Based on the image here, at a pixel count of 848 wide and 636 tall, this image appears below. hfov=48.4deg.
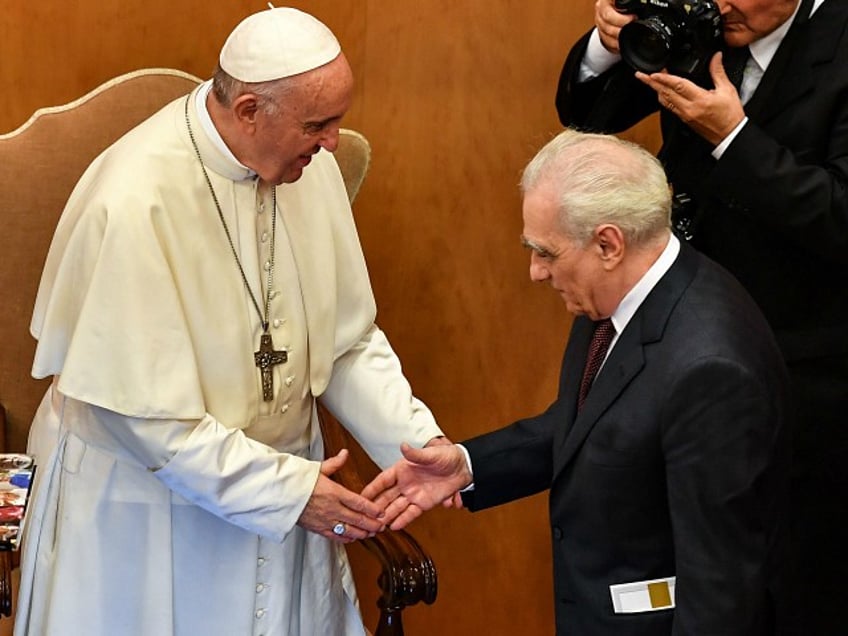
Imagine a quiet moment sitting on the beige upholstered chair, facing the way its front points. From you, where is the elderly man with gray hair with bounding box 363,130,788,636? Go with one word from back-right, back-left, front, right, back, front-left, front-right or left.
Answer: front-left

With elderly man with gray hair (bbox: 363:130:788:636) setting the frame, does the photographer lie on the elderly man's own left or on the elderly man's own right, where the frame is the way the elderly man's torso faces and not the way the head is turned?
on the elderly man's own right

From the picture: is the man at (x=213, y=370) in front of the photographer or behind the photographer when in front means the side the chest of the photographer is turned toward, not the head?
in front

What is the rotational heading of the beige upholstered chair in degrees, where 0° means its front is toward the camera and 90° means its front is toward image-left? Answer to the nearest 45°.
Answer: approximately 0°

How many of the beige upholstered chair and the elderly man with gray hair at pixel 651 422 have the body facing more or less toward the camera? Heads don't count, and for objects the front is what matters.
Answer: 1

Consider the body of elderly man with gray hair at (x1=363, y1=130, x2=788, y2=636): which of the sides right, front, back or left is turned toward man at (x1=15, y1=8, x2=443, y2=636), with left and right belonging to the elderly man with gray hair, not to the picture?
front

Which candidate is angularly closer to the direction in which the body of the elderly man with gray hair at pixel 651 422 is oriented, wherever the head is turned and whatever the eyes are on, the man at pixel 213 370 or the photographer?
the man

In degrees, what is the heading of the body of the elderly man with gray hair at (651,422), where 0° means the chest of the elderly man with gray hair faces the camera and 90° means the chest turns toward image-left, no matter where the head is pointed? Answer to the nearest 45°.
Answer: approximately 90°

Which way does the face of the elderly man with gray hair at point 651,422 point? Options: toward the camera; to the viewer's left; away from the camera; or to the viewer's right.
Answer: to the viewer's left

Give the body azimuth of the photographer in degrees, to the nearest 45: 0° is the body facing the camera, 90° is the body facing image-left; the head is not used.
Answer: approximately 45°

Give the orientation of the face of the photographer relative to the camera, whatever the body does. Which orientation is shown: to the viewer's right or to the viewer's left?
to the viewer's left
